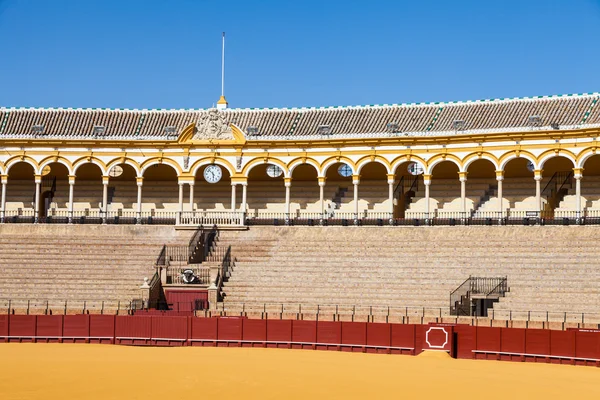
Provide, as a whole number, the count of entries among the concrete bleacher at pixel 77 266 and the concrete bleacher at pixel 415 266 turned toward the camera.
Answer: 2

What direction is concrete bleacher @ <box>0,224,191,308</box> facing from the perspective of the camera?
toward the camera

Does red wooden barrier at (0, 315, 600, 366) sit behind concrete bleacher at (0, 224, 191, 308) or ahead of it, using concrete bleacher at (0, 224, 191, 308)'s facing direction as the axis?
ahead

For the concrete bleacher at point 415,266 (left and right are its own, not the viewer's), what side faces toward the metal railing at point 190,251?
right

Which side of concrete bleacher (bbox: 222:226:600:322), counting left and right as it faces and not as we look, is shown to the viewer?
front

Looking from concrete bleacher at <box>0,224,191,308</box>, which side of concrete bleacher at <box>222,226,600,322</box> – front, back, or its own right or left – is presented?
right
